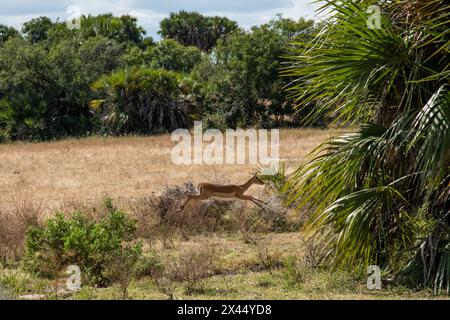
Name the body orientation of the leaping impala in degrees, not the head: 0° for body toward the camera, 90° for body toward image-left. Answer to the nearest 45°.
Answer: approximately 270°

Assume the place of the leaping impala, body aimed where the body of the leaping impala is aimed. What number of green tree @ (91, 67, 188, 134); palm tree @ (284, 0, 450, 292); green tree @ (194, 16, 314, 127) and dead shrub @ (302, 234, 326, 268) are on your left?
2

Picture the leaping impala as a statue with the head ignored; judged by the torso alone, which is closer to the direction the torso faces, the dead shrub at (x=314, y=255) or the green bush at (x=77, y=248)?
the dead shrub

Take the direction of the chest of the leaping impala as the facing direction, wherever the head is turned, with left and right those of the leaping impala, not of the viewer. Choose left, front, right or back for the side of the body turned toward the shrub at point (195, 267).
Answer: right

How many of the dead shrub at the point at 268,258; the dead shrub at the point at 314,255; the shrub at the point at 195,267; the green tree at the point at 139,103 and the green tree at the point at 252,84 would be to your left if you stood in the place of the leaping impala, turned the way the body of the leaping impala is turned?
2

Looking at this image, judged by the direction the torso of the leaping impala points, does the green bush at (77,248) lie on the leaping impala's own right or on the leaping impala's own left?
on the leaping impala's own right

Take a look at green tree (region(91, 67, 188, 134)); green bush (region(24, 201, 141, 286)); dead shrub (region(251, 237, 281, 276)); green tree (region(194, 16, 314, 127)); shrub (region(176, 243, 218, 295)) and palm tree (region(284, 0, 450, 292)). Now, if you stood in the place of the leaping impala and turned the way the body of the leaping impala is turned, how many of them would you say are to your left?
2

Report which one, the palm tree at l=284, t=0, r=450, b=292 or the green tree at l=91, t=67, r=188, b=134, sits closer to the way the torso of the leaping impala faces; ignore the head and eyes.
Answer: the palm tree

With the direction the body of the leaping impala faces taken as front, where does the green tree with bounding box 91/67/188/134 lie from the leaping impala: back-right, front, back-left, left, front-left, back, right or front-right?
left

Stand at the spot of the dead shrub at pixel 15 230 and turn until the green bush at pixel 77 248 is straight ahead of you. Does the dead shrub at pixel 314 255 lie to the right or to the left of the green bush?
left

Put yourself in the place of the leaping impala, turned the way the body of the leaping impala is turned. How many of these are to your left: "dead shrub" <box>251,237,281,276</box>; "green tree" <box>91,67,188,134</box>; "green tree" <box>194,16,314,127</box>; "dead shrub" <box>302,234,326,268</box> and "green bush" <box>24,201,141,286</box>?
2

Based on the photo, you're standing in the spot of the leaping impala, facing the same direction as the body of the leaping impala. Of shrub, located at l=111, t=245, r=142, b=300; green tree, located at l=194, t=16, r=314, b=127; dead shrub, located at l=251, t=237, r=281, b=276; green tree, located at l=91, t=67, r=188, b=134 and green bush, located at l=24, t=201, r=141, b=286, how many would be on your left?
2

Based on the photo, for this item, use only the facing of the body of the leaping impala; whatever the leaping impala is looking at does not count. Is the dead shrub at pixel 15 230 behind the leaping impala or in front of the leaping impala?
behind

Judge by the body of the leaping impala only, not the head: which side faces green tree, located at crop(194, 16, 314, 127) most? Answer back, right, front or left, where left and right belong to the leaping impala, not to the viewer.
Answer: left

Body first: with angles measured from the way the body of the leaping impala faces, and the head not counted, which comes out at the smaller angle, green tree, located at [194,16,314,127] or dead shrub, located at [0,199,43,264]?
the green tree

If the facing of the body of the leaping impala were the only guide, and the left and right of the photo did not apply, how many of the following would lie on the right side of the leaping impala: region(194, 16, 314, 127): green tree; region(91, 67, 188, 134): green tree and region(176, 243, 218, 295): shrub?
1

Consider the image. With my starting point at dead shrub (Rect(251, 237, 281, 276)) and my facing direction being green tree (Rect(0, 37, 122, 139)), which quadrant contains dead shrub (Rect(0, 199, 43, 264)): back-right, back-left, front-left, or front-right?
front-left
